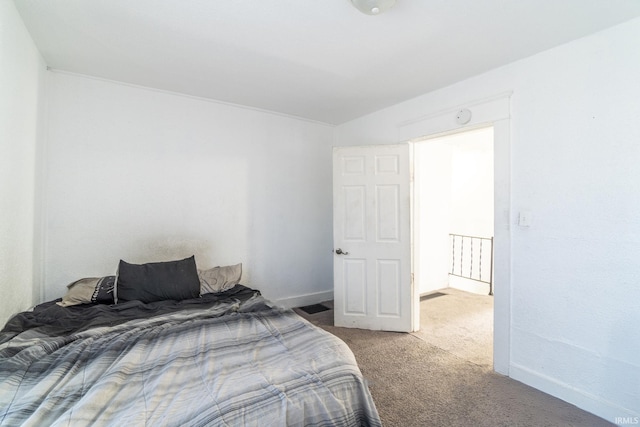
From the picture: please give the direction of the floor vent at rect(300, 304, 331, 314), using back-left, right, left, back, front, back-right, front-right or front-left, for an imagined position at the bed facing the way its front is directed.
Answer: back-left

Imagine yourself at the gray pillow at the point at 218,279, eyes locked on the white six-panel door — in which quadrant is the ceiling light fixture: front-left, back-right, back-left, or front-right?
front-right

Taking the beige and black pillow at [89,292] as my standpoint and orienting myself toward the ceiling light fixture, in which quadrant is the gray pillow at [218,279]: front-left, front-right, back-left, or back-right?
front-left

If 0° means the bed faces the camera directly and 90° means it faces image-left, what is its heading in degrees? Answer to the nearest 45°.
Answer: approximately 0°

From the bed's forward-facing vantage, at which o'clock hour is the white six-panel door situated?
The white six-panel door is roughly at 8 o'clock from the bed.
